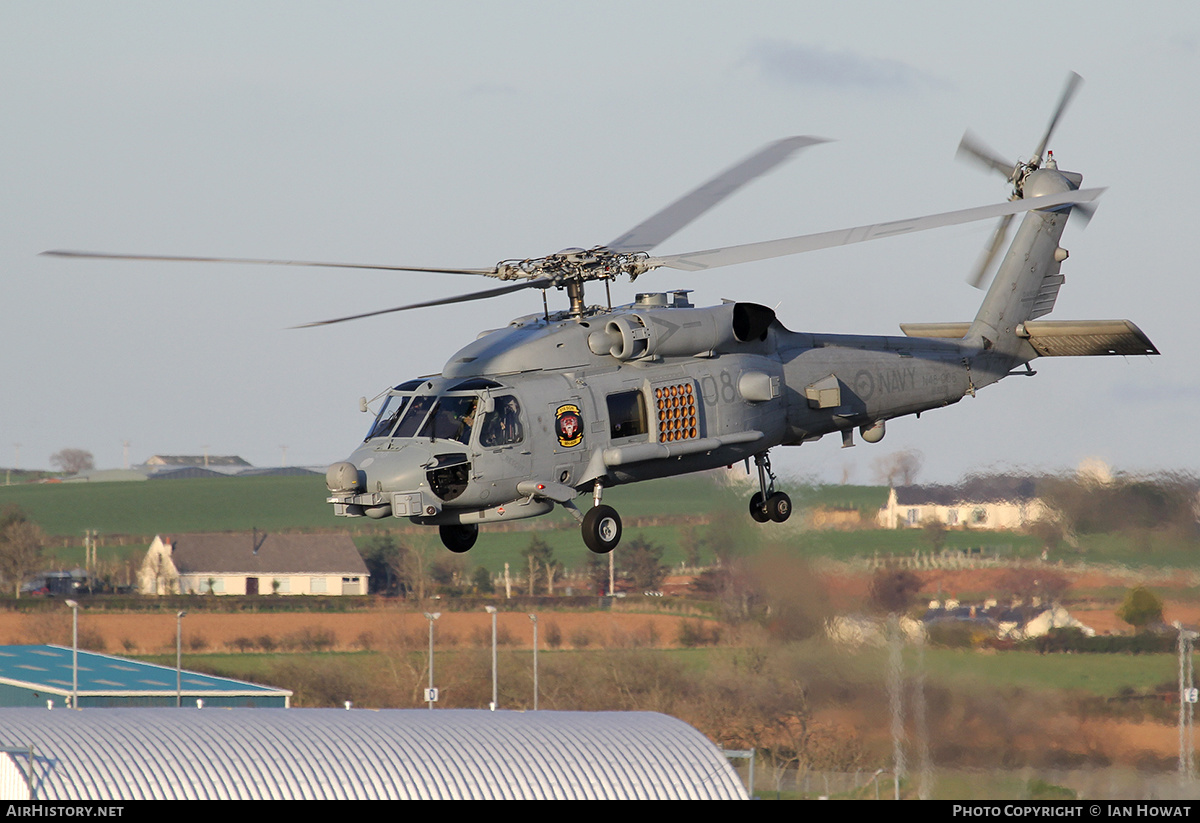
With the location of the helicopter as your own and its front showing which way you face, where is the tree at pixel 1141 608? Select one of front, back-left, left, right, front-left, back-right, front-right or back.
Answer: back

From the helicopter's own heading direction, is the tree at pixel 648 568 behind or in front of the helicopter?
behind

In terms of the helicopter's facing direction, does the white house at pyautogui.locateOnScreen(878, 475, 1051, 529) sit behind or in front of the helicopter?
behind

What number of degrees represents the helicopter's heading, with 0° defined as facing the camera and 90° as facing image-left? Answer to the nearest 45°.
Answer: approximately 45°

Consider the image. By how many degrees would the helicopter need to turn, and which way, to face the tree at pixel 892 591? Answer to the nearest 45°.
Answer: approximately 180°
